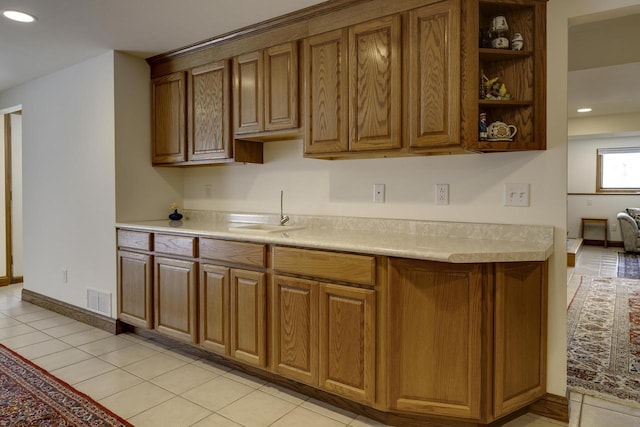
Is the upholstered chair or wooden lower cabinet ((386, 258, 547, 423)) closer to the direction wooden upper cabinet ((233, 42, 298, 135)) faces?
the wooden lower cabinet

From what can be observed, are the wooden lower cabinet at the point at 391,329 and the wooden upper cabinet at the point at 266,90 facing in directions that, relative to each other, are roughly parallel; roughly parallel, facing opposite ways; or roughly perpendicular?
roughly parallel

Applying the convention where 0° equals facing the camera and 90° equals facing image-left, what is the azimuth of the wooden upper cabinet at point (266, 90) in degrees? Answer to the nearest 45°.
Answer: approximately 45°

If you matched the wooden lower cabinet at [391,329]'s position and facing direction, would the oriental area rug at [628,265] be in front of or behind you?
behind

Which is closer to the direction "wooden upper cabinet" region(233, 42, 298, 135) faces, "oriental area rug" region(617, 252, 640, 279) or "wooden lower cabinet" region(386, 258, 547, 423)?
the wooden lower cabinet

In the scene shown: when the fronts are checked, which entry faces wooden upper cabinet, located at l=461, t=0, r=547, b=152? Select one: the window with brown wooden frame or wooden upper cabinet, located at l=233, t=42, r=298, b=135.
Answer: the window with brown wooden frame

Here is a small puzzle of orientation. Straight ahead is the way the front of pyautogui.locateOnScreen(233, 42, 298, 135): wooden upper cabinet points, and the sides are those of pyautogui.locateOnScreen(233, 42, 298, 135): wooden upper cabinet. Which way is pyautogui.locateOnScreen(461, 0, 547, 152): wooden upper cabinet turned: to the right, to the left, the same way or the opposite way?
the same way

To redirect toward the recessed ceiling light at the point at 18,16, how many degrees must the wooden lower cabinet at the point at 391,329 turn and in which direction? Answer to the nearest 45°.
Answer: approximately 45° to its right

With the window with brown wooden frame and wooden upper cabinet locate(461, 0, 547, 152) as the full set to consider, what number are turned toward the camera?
2

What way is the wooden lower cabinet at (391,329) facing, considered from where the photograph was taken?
facing the viewer and to the left of the viewer

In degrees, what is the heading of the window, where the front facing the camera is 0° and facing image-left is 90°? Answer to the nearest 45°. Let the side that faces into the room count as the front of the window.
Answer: approximately 0°

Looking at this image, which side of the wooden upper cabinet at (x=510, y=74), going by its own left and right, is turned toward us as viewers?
front

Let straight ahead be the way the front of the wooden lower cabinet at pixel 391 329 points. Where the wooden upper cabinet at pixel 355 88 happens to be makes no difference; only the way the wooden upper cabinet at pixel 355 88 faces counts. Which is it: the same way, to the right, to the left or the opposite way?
the same way

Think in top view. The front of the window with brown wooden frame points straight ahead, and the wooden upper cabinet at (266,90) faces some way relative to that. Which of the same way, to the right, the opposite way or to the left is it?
the same way

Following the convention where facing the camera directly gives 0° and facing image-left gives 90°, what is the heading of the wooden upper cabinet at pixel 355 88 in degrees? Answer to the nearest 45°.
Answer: approximately 45°

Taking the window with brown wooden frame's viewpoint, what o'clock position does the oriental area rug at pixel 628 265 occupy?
The oriental area rug is roughly at 12 o'clock from the window with brown wooden frame.

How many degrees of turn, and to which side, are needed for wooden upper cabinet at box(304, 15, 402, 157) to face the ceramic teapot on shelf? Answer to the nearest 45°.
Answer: approximately 135° to its left
